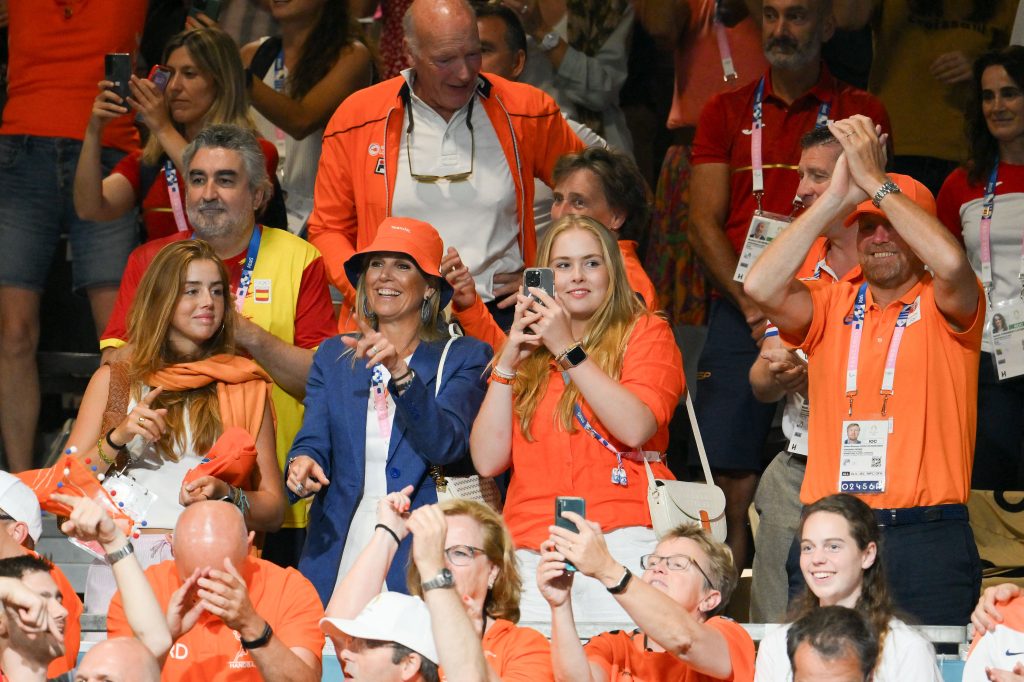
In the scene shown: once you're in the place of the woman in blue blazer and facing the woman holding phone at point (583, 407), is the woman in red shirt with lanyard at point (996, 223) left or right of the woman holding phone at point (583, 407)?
left

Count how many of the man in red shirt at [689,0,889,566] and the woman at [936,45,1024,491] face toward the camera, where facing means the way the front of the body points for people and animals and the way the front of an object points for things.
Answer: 2

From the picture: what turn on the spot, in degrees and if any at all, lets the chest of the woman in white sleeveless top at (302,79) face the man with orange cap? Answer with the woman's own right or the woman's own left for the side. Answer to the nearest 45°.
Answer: approximately 90° to the woman's own left

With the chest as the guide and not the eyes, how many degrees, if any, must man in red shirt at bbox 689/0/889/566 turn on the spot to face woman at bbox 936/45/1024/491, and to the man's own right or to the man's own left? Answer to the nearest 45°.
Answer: approximately 90° to the man's own left

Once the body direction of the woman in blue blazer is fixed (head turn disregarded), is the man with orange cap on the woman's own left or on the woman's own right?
on the woman's own left

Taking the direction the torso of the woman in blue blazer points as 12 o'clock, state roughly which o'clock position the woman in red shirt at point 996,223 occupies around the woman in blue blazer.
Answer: The woman in red shirt is roughly at 7 o'clock from the woman in blue blazer.

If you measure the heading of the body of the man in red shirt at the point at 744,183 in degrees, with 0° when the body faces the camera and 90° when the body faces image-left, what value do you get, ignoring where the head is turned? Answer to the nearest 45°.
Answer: approximately 0°

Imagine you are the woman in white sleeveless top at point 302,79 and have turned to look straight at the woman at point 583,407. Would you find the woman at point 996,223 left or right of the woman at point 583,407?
left

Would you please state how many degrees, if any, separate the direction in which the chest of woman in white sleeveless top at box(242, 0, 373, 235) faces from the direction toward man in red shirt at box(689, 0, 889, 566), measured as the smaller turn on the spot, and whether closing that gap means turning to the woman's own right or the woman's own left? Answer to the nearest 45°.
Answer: approximately 90° to the woman's own left
